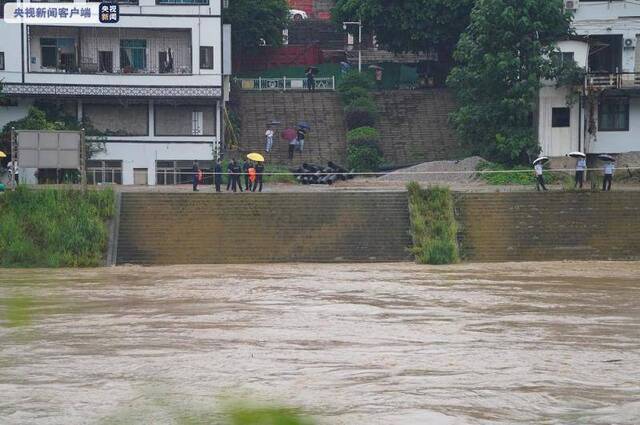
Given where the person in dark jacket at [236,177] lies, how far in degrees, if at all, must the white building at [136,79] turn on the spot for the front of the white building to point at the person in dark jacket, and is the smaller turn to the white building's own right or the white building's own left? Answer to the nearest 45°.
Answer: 0° — it already faces them

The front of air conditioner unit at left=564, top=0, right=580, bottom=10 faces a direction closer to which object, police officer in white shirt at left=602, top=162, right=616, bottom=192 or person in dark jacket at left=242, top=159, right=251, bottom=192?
the police officer in white shirt

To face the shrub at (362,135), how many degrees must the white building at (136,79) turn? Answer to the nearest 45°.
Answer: approximately 90° to its left

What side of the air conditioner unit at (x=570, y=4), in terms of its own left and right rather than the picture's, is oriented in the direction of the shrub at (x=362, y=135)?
right
